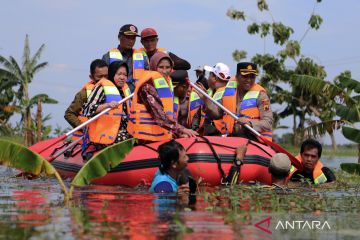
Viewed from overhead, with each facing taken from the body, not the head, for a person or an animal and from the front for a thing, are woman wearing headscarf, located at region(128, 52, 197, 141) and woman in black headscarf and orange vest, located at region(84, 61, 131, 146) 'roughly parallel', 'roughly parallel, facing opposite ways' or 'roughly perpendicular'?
roughly parallel

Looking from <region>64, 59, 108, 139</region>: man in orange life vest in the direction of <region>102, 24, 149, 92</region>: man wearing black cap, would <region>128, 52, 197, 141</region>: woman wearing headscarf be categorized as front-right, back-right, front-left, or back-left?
front-right

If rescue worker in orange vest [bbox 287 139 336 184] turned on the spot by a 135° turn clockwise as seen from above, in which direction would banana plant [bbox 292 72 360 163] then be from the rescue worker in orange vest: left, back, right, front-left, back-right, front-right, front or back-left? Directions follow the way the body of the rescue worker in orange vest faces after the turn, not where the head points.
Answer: front-right

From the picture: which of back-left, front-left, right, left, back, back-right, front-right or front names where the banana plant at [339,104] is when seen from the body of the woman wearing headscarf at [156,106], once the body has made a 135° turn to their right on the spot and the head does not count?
back-right

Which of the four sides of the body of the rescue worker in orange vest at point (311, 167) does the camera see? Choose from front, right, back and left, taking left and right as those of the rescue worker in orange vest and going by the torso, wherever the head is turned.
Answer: front

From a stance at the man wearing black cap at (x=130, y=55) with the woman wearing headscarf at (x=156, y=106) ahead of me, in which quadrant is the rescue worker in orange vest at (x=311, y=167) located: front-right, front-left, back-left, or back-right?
front-left

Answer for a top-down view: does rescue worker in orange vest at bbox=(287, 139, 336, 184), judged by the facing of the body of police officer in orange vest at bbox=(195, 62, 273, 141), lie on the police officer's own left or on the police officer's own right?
on the police officer's own left

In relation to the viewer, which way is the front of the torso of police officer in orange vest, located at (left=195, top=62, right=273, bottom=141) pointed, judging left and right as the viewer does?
facing the viewer and to the left of the viewer
